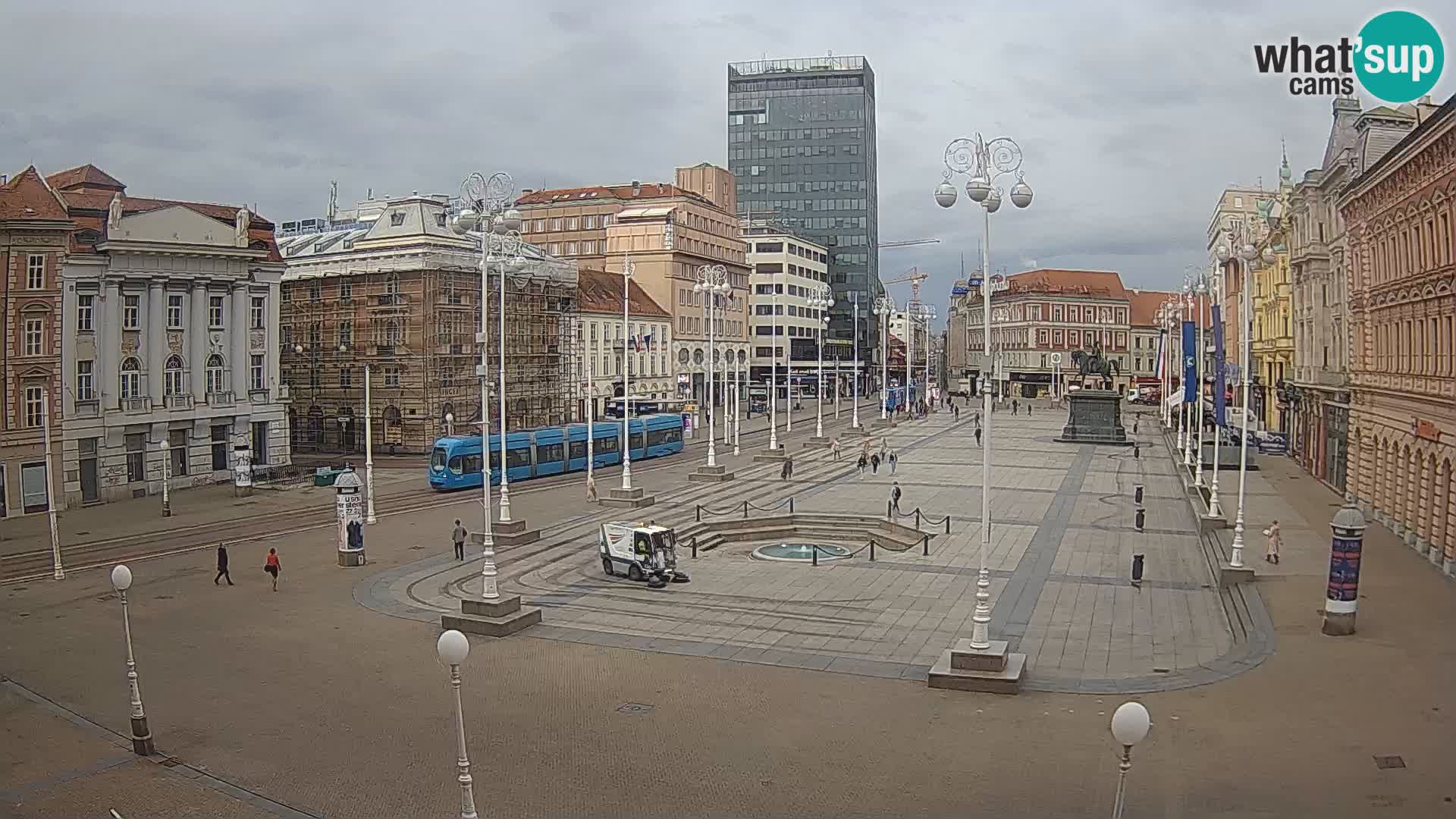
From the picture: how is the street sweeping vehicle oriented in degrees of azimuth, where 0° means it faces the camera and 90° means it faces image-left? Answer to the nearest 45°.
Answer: approximately 315°

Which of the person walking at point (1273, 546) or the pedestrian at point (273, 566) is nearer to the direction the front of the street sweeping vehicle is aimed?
the person walking

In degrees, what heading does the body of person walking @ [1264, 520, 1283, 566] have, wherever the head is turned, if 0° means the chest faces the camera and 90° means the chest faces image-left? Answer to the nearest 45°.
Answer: approximately 45°

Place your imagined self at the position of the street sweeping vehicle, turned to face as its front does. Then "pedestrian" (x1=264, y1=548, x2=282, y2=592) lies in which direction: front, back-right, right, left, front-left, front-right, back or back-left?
back-right

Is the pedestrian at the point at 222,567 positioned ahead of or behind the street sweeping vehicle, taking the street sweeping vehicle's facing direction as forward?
behind

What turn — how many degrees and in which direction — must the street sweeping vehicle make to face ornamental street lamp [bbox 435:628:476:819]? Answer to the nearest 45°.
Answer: approximately 45° to its right

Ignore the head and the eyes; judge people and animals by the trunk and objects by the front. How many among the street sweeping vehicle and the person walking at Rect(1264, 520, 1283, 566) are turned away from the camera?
0
